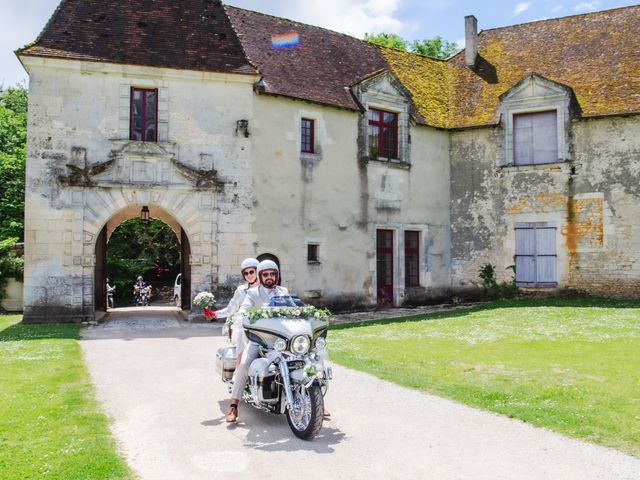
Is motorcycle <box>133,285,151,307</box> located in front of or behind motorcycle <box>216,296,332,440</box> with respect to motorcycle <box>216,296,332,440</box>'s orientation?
behind

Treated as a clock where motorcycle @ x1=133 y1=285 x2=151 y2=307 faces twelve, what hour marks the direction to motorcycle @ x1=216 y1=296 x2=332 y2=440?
motorcycle @ x1=216 y1=296 x2=332 y2=440 is roughly at 12 o'clock from motorcycle @ x1=133 y1=285 x2=151 y2=307.

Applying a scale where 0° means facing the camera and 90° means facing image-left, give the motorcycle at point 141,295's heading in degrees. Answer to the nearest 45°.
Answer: approximately 0°

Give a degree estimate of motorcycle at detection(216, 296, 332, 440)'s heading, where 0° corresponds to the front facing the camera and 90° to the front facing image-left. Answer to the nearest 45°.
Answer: approximately 315°

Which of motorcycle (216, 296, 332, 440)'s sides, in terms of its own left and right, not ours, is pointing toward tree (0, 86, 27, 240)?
back

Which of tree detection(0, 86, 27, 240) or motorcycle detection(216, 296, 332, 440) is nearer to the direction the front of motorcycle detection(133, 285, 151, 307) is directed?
the motorcycle
